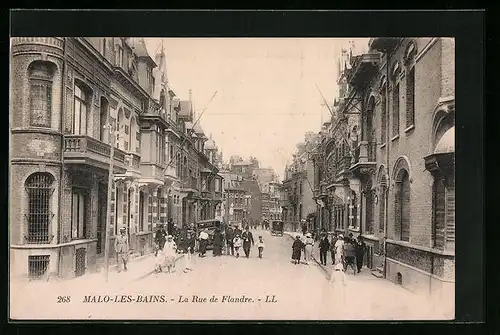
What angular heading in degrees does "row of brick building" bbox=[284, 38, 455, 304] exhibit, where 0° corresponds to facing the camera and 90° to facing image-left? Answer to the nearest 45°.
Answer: approximately 90°

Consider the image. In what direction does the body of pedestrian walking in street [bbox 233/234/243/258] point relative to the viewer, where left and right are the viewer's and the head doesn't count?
facing the viewer

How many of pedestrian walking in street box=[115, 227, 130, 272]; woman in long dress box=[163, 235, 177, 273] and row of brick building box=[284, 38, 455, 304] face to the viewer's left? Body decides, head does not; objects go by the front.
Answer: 1

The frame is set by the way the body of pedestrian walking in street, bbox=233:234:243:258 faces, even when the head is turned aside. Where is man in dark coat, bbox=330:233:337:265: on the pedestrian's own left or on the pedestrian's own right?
on the pedestrian's own left

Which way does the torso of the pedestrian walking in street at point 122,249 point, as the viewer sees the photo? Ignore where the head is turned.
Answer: toward the camera

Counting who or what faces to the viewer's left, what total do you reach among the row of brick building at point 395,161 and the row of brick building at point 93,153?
1

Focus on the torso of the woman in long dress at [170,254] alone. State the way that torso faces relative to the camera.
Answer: toward the camera

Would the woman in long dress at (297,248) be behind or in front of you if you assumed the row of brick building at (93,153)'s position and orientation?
in front
